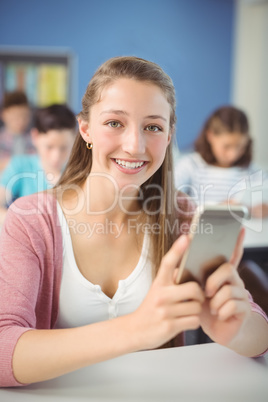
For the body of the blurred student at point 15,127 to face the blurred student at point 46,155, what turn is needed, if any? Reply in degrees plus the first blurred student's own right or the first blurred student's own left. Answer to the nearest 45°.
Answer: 0° — they already face them

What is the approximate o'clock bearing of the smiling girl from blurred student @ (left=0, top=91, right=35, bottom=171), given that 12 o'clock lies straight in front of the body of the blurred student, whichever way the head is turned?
The smiling girl is roughly at 12 o'clock from the blurred student.

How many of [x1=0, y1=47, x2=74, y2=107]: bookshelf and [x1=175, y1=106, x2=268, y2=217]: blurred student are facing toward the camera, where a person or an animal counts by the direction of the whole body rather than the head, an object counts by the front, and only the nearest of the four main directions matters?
2

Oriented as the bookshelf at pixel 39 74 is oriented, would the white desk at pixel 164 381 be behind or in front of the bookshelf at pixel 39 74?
in front

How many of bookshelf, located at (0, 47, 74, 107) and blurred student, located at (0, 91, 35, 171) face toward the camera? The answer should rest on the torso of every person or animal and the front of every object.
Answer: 2

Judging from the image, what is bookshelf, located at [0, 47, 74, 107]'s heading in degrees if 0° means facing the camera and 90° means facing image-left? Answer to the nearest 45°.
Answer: approximately 0°

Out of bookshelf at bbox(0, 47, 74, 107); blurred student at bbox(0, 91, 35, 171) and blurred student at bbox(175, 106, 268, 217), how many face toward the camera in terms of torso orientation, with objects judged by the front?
3

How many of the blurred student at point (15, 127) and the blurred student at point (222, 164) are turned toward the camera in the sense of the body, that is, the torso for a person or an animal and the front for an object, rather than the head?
2

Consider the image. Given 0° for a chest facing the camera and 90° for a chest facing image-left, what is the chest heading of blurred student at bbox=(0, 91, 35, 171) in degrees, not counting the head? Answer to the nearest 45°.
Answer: approximately 0°

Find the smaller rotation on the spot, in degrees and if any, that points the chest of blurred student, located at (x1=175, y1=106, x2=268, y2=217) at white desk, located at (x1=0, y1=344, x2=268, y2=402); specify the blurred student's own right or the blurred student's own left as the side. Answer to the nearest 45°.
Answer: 0° — they already face it
